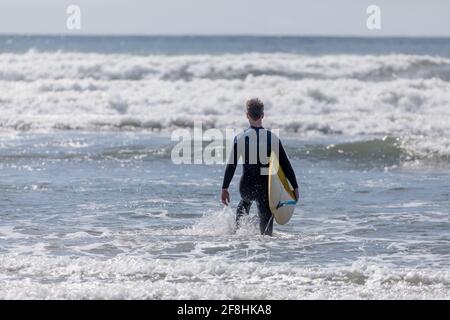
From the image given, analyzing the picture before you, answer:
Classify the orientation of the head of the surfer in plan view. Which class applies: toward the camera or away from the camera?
away from the camera

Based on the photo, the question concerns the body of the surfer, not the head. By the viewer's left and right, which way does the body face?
facing away from the viewer
